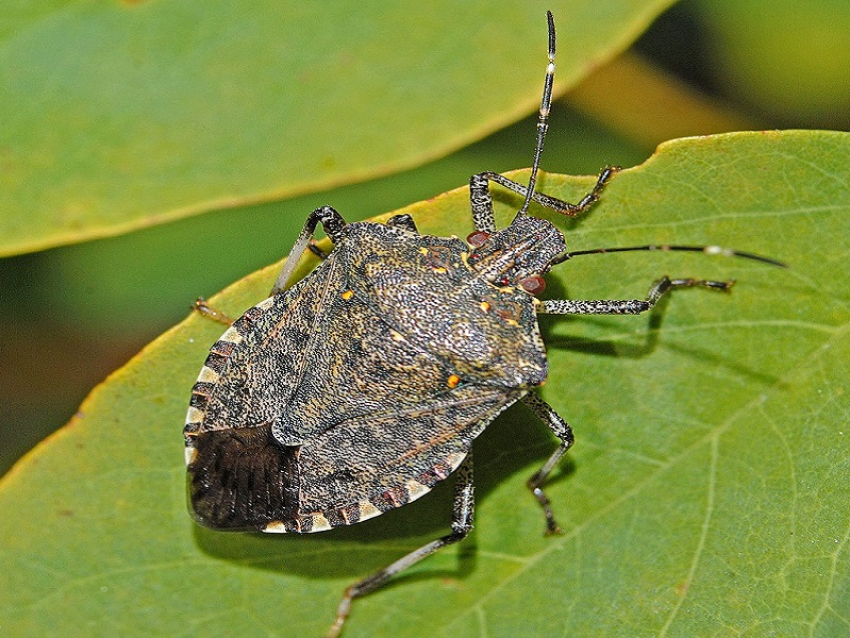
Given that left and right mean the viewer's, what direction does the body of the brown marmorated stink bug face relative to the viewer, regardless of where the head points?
facing away from the viewer and to the right of the viewer
